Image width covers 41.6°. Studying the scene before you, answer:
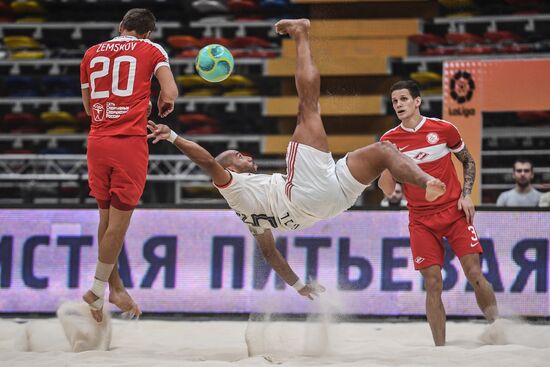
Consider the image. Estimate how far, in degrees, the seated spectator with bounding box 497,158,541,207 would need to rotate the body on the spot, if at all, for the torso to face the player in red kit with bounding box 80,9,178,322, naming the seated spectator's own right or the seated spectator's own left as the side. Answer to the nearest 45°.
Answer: approximately 45° to the seated spectator's own right

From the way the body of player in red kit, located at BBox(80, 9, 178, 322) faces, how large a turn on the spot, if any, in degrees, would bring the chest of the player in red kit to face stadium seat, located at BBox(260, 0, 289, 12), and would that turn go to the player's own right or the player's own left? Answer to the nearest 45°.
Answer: approximately 45° to the player's own left

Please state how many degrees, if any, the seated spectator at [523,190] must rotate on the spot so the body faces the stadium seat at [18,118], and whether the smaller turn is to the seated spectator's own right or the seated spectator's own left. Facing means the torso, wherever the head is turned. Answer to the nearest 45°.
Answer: approximately 90° to the seated spectator's own right

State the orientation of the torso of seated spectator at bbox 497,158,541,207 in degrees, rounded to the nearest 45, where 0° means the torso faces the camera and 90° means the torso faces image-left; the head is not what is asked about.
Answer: approximately 0°

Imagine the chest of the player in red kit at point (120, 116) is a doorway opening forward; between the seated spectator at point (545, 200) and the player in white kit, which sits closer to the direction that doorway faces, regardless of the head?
the seated spectator

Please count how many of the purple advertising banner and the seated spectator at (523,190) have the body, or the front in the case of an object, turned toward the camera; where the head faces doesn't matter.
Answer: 2

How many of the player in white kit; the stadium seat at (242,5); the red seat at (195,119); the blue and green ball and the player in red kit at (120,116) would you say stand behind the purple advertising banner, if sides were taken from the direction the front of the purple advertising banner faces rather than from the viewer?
2

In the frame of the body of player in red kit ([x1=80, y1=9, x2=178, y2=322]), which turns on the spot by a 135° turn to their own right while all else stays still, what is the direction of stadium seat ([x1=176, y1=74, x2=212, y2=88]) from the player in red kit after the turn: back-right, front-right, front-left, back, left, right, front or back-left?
back

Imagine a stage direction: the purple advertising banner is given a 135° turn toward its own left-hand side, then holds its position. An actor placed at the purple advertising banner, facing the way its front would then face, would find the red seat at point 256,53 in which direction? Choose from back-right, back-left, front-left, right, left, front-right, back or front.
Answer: front-left

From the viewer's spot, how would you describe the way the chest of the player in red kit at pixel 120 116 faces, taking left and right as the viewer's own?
facing away from the viewer and to the right of the viewer

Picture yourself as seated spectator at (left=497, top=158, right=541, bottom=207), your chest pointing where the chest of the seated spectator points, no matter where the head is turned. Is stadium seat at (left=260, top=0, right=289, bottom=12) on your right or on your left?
on your right

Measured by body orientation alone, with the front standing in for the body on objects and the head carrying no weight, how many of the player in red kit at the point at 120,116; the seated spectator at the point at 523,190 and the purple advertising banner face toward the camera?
2
